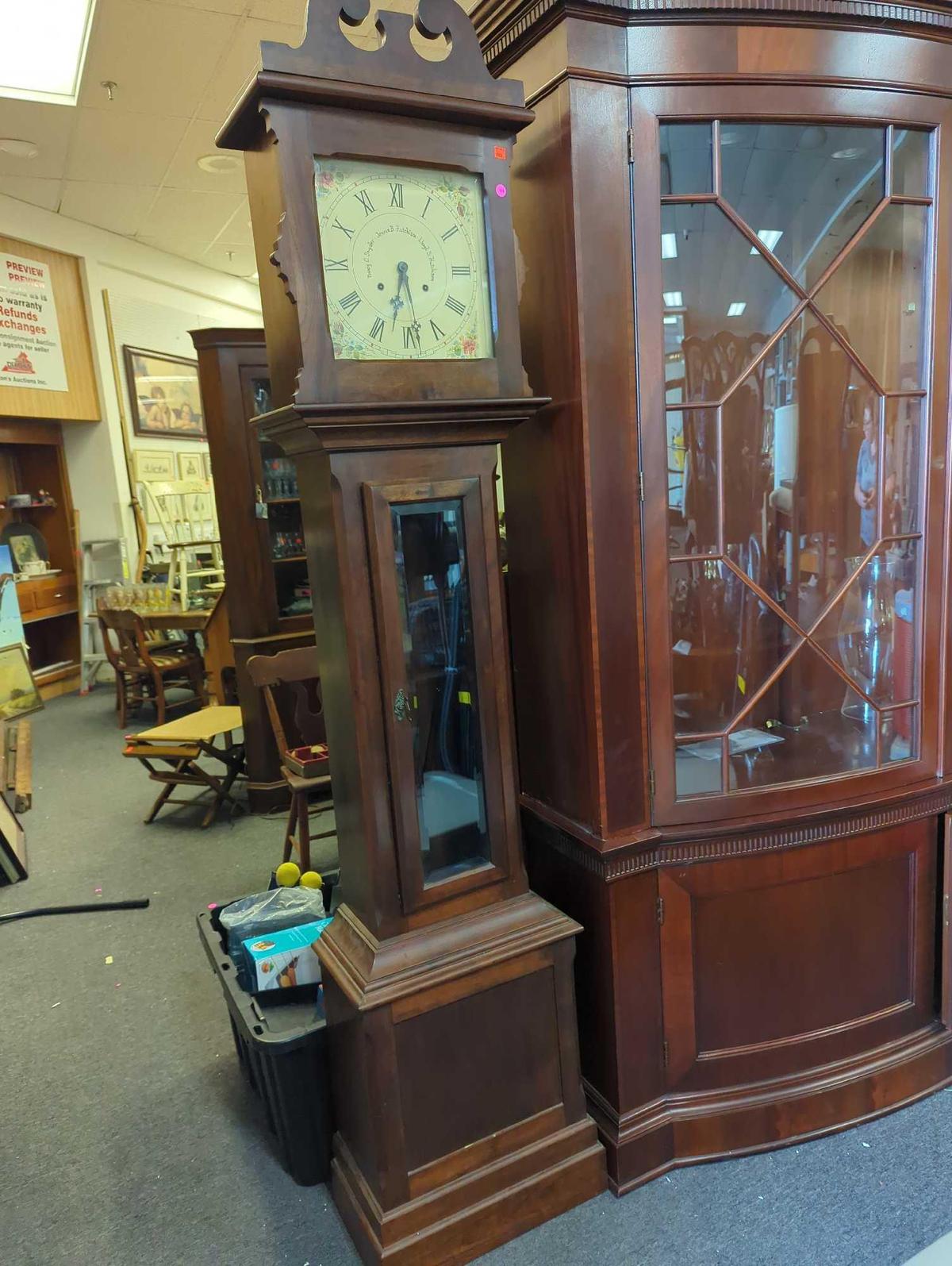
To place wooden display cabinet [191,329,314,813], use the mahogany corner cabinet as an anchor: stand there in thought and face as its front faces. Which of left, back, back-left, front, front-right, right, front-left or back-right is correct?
back

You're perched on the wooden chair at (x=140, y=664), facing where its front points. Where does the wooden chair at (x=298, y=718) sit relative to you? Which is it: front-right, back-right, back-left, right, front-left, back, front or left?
back-right

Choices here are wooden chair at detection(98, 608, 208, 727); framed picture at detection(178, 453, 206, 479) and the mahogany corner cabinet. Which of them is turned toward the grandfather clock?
the framed picture

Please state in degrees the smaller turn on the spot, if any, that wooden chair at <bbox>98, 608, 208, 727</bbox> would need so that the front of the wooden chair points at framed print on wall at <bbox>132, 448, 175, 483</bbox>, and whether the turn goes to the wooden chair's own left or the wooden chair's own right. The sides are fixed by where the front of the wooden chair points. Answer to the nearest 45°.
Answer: approximately 45° to the wooden chair's own left

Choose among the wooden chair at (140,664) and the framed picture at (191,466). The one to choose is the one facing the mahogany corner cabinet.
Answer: the framed picture

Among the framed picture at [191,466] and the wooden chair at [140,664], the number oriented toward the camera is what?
1

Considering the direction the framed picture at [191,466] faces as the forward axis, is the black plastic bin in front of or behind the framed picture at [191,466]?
in front
